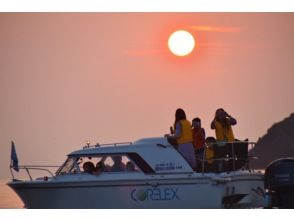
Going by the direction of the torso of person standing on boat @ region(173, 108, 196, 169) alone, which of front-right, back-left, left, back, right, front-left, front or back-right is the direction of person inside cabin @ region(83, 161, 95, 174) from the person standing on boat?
front-left

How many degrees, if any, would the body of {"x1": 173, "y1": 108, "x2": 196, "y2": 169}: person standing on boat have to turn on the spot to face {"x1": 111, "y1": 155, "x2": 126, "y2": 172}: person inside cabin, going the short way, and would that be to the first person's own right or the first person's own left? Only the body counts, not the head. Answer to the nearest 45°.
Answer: approximately 45° to the first person's own left

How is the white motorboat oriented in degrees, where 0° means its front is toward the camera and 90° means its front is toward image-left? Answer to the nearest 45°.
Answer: approximately 90°

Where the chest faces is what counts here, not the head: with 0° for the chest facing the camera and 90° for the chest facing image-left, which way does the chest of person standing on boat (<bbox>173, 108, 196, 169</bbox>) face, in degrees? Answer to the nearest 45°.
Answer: approximately 135°

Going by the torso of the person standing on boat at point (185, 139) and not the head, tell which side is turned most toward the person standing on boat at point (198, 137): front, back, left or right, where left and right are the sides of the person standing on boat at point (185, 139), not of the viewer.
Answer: right

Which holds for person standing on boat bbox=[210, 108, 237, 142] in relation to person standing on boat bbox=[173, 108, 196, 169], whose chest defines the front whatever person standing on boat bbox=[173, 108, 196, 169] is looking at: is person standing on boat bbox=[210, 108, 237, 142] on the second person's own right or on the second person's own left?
on the second person's own right
